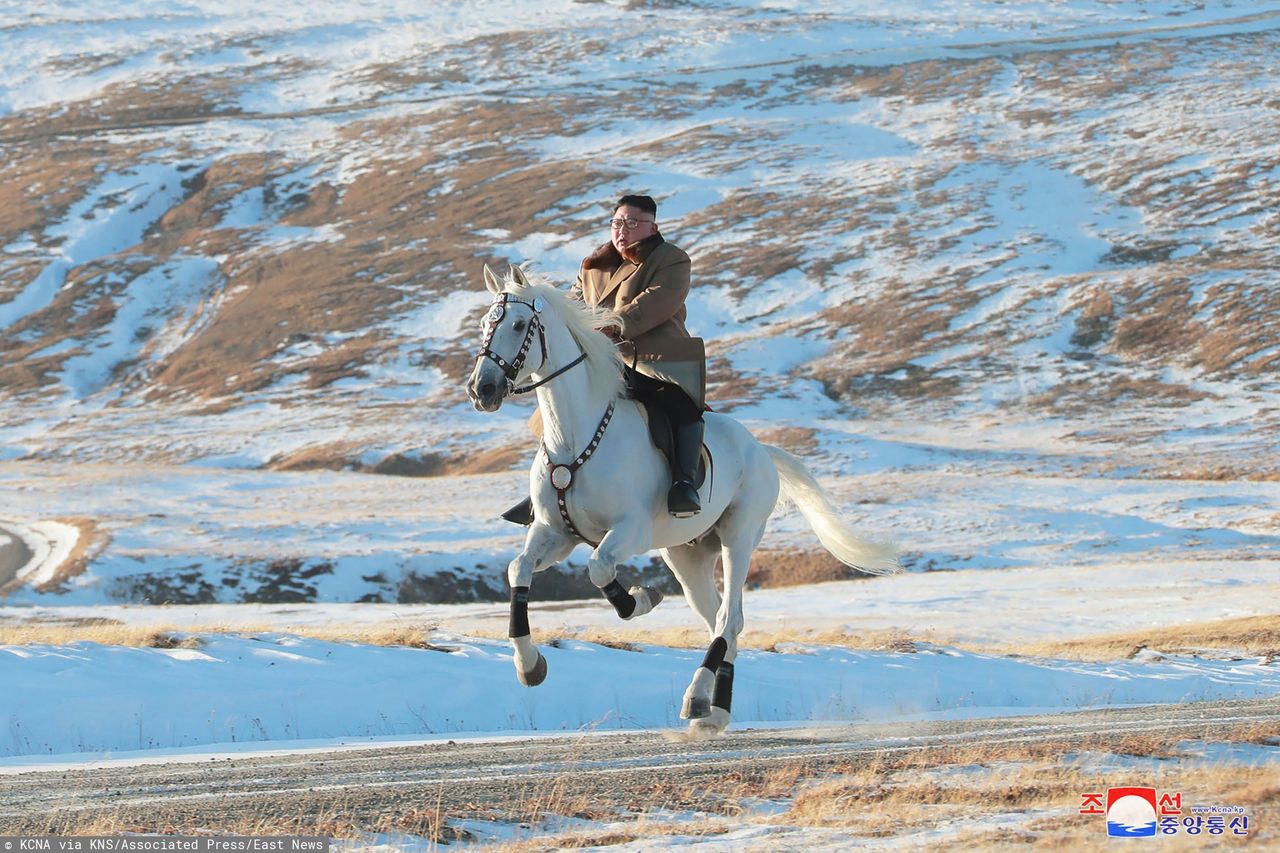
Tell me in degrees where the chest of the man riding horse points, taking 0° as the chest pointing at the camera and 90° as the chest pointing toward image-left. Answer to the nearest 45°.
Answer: approximately 45°

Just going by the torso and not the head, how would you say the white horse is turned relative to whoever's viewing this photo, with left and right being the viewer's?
facing the viewer and to the left of the viewer

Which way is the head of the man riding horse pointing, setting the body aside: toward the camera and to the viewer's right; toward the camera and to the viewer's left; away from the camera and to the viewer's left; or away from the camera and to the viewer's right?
toward the camera and to the viewer's left
